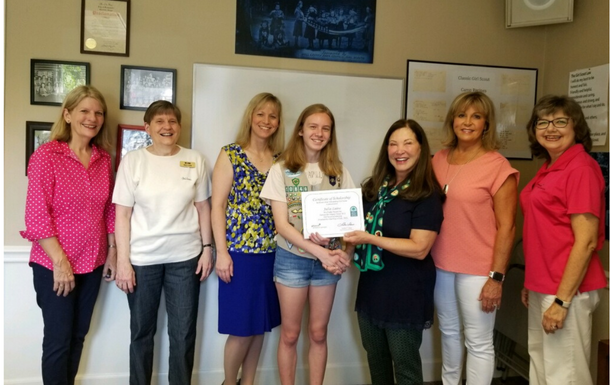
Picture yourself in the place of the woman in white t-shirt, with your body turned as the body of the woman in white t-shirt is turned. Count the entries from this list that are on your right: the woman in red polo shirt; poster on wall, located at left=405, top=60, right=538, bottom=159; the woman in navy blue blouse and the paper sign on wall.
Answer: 0

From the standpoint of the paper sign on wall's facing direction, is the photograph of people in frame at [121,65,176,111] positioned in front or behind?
in front

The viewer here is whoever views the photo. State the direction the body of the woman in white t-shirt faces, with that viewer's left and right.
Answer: facing the viewer

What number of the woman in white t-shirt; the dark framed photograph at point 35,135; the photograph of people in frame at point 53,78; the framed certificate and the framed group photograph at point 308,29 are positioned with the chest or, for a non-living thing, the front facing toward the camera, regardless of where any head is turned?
5

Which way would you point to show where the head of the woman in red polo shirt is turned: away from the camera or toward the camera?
toward the camera

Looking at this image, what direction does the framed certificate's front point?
toward the camera

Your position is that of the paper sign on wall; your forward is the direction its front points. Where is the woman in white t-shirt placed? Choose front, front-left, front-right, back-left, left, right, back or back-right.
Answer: front

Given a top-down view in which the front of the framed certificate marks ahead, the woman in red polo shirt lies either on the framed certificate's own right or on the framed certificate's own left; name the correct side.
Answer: on the framed certificate's own left

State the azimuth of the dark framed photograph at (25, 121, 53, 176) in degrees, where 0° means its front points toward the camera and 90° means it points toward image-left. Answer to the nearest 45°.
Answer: approximately 0°

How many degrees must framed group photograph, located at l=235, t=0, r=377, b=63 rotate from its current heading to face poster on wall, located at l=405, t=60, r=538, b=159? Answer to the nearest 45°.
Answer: approximately 90° to its left

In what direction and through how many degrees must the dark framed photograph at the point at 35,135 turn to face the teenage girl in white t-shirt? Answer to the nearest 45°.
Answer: approximately 45° to its left

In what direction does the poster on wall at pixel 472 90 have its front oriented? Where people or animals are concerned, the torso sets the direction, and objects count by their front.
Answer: toward the camera

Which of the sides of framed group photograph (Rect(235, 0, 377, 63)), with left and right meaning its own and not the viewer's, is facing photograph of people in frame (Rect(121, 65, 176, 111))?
right

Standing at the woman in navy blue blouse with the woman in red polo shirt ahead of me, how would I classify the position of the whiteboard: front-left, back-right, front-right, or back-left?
back-left

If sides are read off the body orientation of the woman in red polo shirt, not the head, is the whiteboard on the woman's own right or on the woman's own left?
on the woman's own right

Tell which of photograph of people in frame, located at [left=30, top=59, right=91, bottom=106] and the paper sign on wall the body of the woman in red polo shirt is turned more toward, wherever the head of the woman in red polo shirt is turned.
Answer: the photograph of people in frame

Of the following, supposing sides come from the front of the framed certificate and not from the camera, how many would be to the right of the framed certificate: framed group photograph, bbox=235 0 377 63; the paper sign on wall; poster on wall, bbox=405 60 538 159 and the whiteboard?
0

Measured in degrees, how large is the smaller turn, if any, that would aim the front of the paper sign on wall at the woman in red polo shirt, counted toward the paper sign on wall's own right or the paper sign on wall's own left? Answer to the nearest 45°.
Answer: approximately 45° to the paper sign on wall's own left
